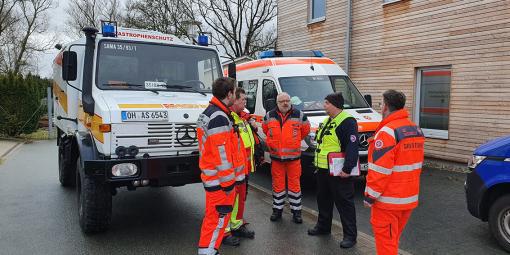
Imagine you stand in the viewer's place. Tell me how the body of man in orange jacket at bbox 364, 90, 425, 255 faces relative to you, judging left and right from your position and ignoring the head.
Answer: facing away from the viewer and to the left of the viewer

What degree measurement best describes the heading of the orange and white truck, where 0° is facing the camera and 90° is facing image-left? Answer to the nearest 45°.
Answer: approximately 315°

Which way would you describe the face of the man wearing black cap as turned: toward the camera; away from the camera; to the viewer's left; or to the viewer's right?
to the viewer's left

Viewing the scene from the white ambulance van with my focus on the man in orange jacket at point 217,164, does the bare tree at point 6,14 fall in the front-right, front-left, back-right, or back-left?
back-right

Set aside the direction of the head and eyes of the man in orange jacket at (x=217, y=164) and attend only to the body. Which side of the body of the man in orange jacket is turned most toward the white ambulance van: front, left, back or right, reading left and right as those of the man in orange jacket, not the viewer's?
front

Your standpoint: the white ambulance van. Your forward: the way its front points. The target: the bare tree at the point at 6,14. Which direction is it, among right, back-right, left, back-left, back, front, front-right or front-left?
back

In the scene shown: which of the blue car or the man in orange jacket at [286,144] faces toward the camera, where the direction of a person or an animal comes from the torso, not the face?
the man in orange jacket

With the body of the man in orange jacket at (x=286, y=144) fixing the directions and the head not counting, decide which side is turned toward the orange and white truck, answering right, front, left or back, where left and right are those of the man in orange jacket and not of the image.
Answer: right

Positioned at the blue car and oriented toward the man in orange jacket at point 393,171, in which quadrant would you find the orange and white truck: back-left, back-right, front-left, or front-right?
front-right

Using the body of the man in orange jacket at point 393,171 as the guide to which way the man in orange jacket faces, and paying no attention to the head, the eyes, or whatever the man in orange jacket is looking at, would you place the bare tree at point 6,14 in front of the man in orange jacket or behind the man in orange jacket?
in front

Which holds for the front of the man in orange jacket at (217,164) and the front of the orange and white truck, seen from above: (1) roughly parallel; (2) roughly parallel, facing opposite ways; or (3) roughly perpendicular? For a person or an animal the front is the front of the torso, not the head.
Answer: roughly perpendicular

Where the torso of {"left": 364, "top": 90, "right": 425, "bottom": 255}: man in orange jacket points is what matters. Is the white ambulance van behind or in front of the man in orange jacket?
in front

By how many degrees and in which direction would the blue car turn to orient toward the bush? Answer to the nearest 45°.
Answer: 0° — it already faces it

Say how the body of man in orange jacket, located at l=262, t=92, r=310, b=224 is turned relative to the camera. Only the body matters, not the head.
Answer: toward the camera
